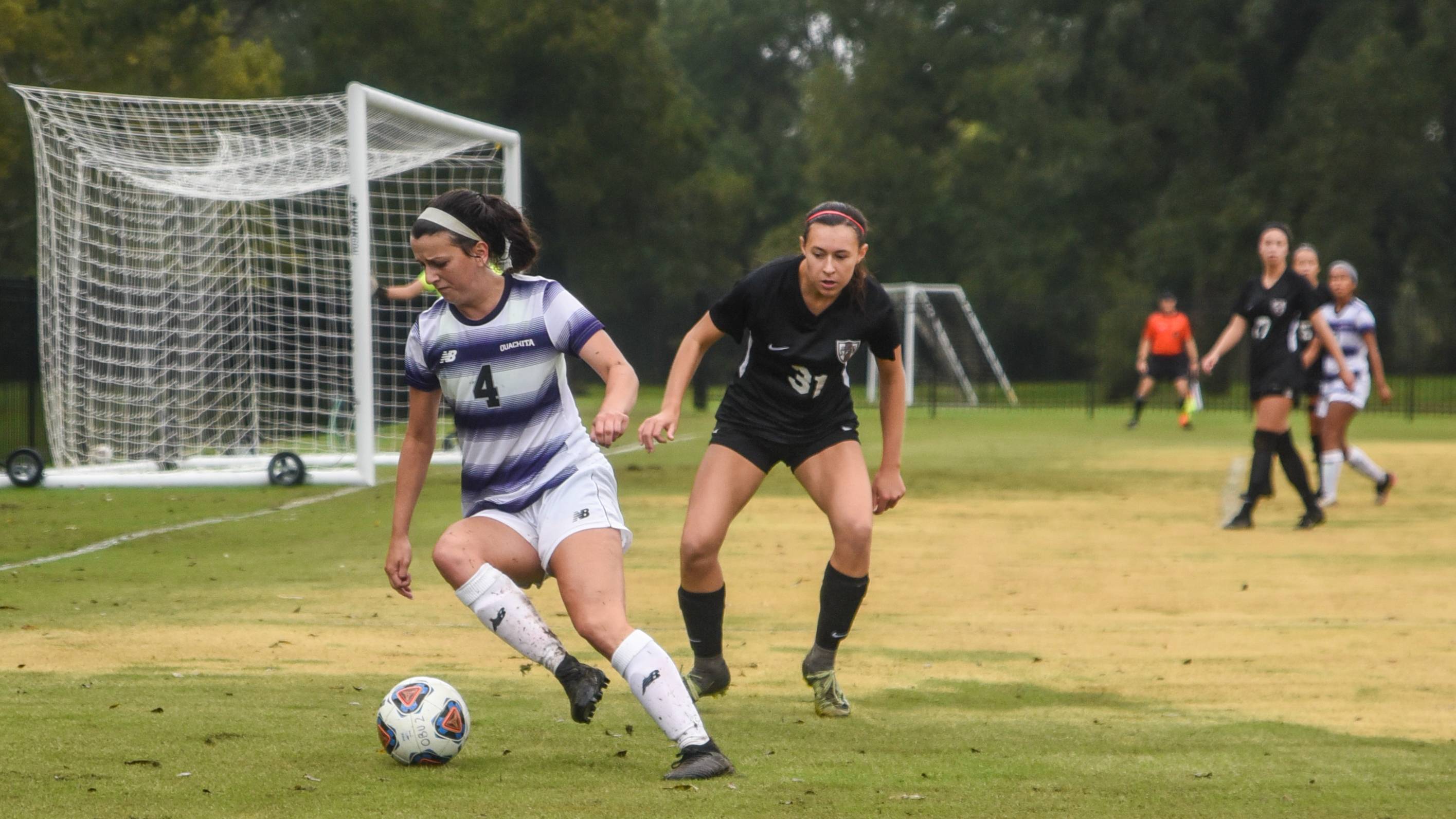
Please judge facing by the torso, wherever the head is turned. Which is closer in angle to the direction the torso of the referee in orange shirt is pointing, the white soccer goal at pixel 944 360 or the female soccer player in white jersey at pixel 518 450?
the female soccer player in white jersey

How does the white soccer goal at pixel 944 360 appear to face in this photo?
to the viewer's left

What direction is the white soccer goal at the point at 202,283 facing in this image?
to the viewer's right

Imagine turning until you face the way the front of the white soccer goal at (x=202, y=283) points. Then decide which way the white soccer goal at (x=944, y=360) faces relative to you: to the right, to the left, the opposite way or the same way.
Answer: the opposite way

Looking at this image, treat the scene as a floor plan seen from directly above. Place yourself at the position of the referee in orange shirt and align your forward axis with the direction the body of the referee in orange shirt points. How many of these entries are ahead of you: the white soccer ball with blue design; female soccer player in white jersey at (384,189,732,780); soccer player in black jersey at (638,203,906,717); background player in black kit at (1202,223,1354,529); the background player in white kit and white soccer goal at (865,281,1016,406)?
5

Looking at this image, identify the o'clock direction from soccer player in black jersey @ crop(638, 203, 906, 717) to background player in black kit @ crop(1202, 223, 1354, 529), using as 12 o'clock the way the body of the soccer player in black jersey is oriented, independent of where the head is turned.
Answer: The background player in black kit is roughly at 7 o'clock from the soccer player in black jersey.
